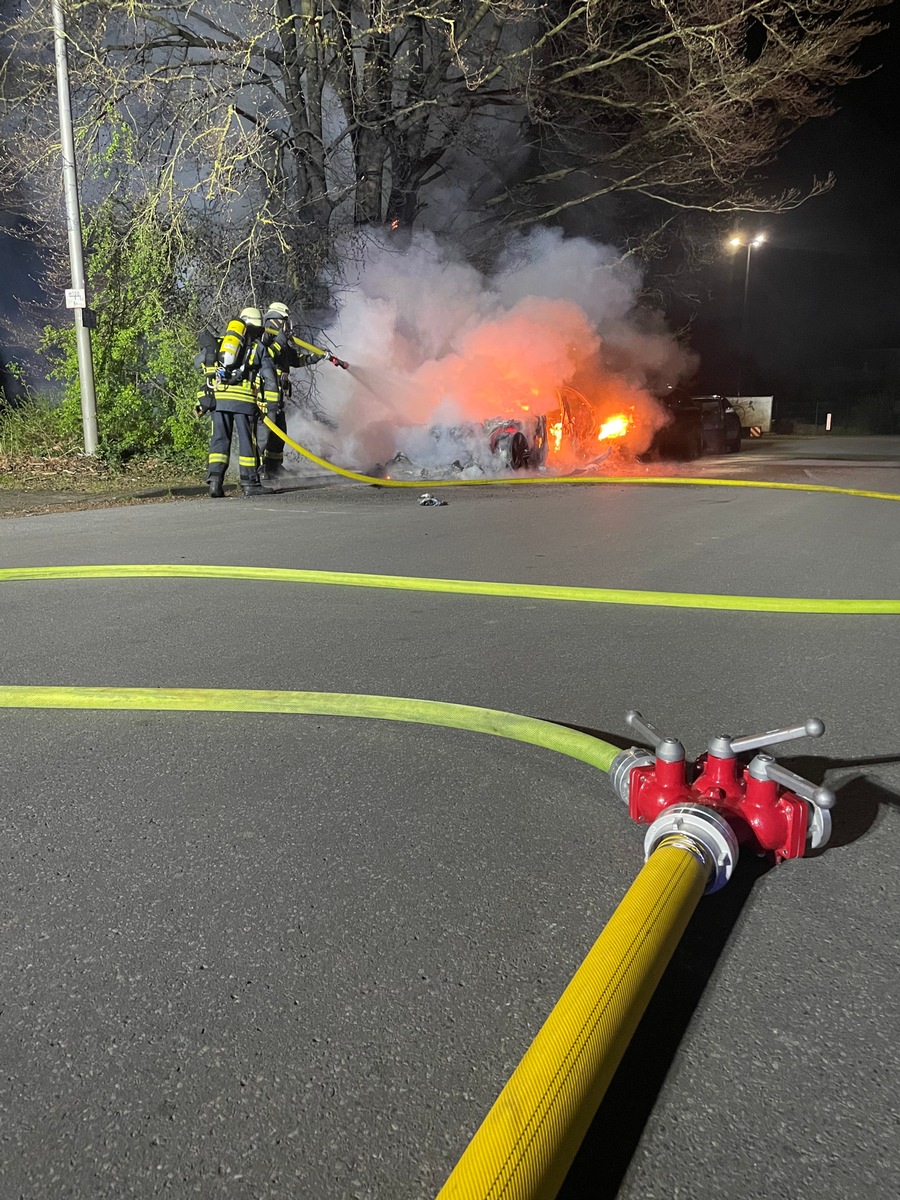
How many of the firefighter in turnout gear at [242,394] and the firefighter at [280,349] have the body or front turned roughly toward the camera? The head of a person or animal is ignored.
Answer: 0

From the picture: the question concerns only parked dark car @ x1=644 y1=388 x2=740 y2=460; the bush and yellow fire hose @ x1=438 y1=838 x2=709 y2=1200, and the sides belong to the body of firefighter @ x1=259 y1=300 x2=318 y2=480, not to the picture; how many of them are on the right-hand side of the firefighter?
1

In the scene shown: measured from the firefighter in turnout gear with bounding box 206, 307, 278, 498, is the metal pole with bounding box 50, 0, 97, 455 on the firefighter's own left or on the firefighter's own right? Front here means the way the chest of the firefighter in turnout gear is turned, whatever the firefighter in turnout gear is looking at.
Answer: on the firefighter's own left

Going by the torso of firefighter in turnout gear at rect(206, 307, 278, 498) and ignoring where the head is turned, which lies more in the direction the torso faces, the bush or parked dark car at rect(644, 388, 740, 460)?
the parked dark car

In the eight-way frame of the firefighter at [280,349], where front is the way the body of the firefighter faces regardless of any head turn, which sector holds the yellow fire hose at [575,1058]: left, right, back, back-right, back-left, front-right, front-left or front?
right

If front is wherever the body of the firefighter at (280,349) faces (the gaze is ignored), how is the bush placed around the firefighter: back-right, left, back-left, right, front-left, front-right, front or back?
back-left

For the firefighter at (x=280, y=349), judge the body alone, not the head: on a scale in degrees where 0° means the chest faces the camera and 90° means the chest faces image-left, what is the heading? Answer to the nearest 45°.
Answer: approximately 270°

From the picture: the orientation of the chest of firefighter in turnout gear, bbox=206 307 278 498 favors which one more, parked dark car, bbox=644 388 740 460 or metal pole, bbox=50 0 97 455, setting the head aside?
the parked dark car

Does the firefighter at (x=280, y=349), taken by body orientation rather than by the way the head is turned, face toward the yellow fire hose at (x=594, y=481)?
yes

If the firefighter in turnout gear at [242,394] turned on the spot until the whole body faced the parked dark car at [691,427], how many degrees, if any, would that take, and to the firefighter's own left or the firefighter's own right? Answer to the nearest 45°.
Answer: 0° — they already face it

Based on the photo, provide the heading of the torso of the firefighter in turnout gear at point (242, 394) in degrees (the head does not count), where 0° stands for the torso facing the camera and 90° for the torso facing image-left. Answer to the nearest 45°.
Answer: approximately 225°
